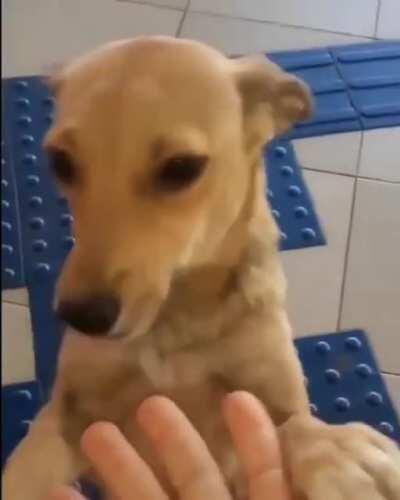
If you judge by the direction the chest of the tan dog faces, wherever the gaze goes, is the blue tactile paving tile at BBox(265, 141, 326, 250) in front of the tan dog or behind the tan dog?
behind

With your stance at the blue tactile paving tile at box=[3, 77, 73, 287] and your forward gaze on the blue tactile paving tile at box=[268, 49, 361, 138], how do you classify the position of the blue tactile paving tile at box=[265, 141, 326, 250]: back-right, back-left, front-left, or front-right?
front-right

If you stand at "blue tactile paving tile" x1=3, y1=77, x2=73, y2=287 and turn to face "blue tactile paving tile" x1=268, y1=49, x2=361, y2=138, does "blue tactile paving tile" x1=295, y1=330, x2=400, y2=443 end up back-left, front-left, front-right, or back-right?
front-right

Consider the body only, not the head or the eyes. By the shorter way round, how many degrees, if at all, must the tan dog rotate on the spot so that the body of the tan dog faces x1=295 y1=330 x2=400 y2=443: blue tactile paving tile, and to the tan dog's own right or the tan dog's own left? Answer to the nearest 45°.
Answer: approximately 135° to the tan dog's own left

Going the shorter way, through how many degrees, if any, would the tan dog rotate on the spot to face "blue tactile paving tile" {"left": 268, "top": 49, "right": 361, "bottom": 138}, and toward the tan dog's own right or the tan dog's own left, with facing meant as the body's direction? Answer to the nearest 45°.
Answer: approximately 180°

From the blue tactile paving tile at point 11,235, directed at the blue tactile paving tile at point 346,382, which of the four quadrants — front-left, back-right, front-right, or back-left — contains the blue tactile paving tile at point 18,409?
front-right

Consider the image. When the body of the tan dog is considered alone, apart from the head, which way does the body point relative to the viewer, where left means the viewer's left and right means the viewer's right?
facing the viewer

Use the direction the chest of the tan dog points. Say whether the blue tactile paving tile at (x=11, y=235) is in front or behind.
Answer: behind

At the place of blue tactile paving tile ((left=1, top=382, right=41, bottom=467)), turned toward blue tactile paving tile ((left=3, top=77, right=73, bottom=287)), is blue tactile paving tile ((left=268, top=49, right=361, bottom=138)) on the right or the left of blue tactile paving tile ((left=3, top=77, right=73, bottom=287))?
right
